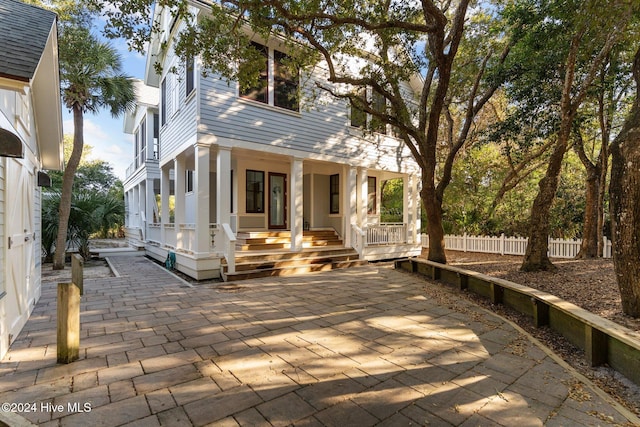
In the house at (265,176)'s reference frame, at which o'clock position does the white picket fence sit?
The white picket fence is roughly at 10 o'clock from the house.

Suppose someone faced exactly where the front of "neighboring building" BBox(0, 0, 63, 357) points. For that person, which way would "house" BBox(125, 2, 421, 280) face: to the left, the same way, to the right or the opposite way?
to the right

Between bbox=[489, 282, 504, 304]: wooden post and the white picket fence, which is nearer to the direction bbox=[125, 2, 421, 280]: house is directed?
the wooden post

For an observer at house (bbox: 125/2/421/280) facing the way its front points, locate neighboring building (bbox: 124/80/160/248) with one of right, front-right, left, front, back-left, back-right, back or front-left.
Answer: back

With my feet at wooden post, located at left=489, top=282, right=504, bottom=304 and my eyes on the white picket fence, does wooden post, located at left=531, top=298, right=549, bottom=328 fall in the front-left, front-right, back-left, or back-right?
back-right

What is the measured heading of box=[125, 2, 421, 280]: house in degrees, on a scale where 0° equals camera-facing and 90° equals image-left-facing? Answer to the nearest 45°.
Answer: approximately 315°

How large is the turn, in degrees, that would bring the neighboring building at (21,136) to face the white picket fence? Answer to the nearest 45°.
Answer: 0° — it already faces it

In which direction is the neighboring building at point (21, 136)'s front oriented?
to the viewer's right

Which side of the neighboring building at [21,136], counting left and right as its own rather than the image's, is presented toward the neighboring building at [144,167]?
left

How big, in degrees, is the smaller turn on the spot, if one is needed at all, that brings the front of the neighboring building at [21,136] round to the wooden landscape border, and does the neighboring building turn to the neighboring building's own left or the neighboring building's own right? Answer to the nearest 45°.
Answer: approximately 45° to the neighboring building's own right

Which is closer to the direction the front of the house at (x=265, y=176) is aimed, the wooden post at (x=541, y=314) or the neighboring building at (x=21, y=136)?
the wooden post
